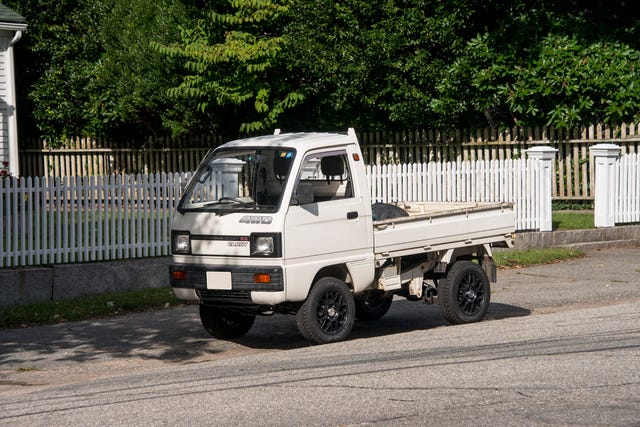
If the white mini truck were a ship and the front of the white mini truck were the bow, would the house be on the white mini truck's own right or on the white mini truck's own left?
on the white mini truck's own right

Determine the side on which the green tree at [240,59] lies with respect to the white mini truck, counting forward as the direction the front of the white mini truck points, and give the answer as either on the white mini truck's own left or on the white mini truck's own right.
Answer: on the white mini truck's own right

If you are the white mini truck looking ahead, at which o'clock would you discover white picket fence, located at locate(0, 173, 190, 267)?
The white picket fence is roughly at 3 o'clock from the white mini truck.

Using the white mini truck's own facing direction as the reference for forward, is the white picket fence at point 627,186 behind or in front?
behind

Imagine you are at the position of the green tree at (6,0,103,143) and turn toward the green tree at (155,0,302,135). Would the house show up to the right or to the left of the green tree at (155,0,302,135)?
right

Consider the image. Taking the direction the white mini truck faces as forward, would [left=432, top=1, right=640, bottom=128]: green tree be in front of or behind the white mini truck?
behind

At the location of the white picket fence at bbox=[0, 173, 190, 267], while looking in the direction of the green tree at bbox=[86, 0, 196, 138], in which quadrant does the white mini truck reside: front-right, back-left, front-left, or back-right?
back-right

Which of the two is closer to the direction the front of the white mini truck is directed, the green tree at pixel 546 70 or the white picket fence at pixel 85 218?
the white picket fence

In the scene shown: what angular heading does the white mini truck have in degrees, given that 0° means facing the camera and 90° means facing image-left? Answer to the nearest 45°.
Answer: approximately 45°
